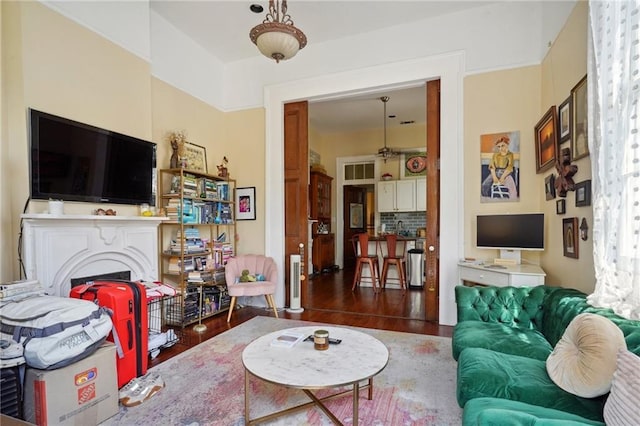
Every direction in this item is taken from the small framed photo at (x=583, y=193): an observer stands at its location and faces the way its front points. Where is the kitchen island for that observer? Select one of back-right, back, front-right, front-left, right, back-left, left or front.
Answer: right

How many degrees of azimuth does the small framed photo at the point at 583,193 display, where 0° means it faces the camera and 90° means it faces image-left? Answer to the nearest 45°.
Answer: approximately 45°

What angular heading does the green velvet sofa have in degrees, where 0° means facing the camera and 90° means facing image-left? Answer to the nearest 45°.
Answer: approximately 90°

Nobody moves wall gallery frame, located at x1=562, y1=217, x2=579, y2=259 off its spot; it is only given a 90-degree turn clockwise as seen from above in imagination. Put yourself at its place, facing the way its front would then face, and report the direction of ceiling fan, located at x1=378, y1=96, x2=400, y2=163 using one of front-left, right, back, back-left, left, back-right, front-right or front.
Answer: front

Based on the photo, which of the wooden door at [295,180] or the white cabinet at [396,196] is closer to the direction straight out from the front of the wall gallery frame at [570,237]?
the wooden door

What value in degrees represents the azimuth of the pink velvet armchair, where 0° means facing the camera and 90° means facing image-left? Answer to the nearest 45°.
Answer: approximately 0°

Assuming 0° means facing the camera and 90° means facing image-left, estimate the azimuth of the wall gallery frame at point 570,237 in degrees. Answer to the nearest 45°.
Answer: approximately 45°

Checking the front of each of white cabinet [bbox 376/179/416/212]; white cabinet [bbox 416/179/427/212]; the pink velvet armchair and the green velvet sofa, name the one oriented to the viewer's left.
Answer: the green velvet sofa

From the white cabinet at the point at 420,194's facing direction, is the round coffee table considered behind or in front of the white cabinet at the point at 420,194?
in front

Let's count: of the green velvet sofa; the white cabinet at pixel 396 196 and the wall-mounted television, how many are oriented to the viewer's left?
1

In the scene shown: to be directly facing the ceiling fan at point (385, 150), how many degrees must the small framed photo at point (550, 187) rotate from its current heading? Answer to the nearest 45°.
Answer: approximately 90° to its right

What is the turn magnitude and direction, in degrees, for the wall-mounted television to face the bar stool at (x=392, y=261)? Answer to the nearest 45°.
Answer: approximately 45° to its left

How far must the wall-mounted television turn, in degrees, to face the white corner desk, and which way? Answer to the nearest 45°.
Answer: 0° — it already faces it
